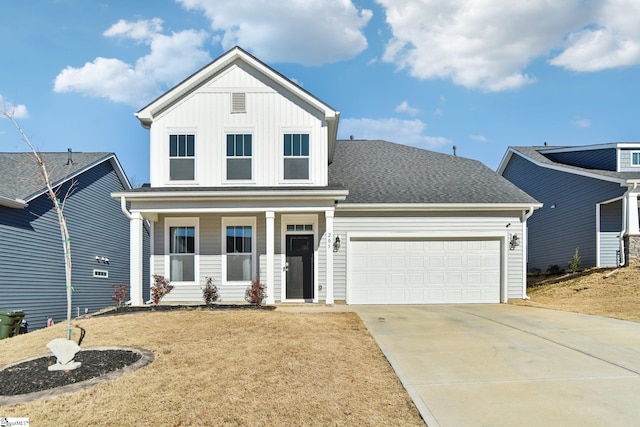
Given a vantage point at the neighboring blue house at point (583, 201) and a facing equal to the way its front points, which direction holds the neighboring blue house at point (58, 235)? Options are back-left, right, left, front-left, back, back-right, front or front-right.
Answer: right

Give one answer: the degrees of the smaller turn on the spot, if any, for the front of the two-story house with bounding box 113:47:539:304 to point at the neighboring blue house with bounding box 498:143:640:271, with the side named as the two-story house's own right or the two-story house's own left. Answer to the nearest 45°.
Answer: approximately 135° to the two-story house's own left

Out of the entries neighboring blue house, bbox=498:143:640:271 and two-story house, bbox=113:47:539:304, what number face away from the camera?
0

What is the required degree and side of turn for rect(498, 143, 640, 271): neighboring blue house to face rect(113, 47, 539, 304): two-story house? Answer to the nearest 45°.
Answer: approximately 90° to its right

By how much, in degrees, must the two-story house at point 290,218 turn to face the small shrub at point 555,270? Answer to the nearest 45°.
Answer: approximately 135° to its left

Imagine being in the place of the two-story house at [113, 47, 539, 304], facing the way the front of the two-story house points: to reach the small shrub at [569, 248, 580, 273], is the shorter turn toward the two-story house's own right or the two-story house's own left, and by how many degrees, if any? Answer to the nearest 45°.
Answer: approximately 135° to the two-story house's own left

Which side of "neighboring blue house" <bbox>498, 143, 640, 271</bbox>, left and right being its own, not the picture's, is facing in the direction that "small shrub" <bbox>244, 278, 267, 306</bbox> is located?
right

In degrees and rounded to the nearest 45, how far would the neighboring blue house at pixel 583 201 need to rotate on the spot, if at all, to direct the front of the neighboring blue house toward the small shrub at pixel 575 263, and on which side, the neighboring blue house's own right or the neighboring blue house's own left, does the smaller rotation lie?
approximately 45° to the neighboring blue house's own right

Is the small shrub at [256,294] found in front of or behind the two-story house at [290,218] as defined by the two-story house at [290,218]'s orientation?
in front

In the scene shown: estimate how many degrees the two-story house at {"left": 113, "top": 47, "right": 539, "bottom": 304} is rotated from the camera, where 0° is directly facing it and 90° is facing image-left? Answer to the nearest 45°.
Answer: approximately 0°

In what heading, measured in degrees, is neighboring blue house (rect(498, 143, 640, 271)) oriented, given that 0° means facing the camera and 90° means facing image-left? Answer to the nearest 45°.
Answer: approximately 315°
